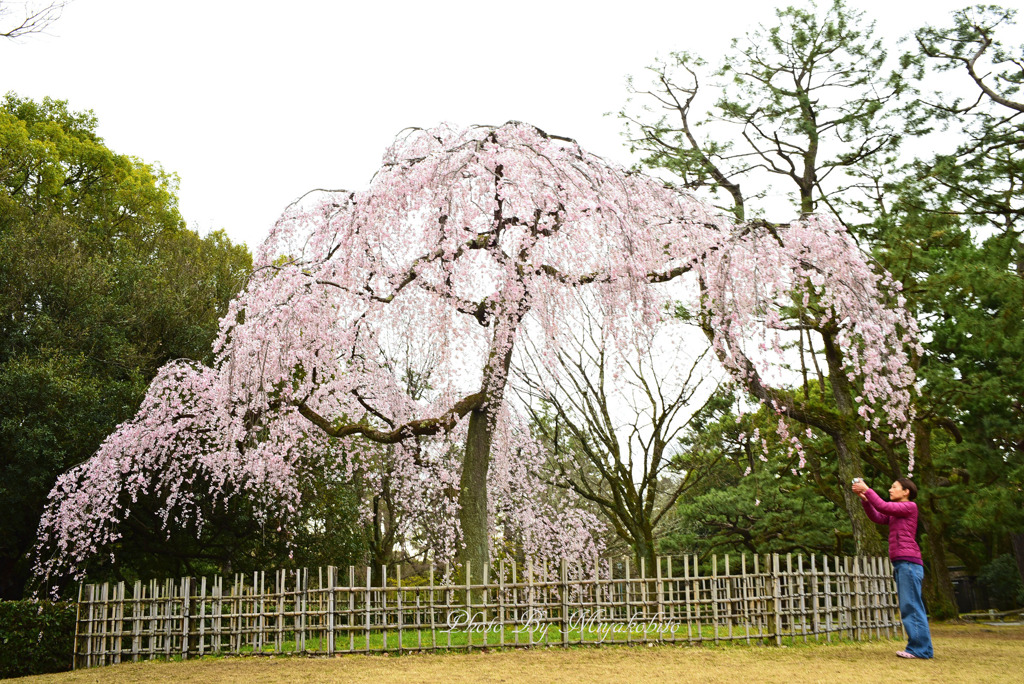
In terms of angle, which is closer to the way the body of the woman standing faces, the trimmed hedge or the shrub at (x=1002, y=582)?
the trimmed hedge

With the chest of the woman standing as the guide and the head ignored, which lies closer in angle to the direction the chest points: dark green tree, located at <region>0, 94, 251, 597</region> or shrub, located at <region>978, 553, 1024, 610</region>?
the dark green tree

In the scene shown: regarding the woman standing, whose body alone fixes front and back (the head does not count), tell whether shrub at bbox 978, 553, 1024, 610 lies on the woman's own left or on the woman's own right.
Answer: on the woman's own right

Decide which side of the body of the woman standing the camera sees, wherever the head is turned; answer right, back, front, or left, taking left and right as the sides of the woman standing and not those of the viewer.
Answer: left

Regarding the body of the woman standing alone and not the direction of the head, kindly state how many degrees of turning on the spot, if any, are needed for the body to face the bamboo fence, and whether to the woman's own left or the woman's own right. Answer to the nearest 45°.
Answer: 0° — they already face it
